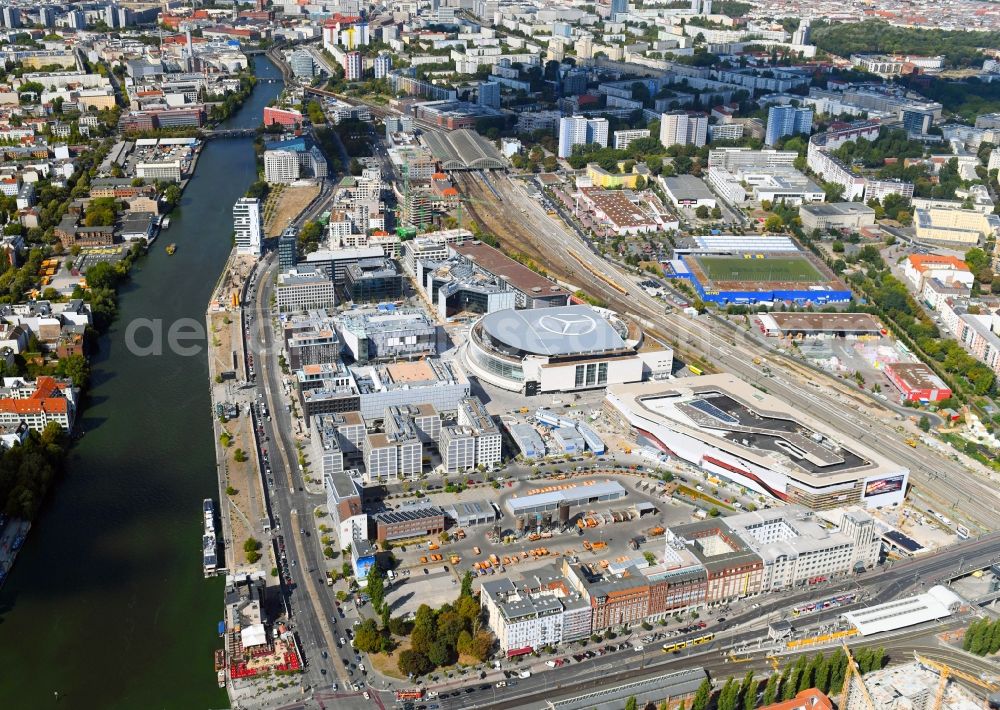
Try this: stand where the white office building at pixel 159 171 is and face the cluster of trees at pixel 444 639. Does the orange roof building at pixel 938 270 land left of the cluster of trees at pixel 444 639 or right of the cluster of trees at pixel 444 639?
left

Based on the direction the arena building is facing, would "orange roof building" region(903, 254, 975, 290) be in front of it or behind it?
behind

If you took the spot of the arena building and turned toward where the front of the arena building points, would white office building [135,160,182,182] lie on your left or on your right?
on your right

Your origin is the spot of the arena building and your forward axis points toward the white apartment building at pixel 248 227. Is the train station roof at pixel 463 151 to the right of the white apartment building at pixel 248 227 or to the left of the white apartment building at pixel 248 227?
right

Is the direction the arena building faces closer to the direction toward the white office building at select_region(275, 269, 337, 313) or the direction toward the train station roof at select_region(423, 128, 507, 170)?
the white office building

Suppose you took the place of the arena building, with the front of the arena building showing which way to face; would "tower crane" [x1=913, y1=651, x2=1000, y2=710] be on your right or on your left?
on your left

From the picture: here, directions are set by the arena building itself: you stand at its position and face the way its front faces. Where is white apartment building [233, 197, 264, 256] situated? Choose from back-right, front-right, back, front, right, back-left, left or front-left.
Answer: front-right

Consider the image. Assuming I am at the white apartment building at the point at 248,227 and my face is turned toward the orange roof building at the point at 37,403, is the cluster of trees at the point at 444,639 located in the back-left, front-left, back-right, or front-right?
front-left
